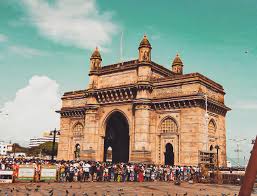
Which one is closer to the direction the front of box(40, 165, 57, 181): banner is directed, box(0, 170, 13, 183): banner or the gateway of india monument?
the banner

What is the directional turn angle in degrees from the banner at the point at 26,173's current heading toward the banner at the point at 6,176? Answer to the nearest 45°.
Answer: approximately 90° to its right

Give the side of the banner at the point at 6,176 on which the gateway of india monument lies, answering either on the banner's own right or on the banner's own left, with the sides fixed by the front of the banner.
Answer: on the banner's own left

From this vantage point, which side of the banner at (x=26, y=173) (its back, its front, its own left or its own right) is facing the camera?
front

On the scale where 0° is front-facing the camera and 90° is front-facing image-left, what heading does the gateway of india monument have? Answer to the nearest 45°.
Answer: approximately 45°

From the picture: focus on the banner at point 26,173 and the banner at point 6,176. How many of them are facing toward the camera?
2

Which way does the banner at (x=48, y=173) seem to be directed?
toward the camera

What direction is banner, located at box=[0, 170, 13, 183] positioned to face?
toward the camera

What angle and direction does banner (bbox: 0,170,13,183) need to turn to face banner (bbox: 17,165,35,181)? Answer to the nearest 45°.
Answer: approximately 90° to its left

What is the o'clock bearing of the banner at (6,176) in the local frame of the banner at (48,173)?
the banner at (6,176) is roughly at 2 o'clock from the banner at (48,173).

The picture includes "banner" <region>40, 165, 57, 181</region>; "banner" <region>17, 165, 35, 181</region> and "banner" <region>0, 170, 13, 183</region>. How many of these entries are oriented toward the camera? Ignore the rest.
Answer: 3

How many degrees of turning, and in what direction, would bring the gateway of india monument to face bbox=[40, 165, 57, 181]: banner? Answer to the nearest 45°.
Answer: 0° — it already faces it
